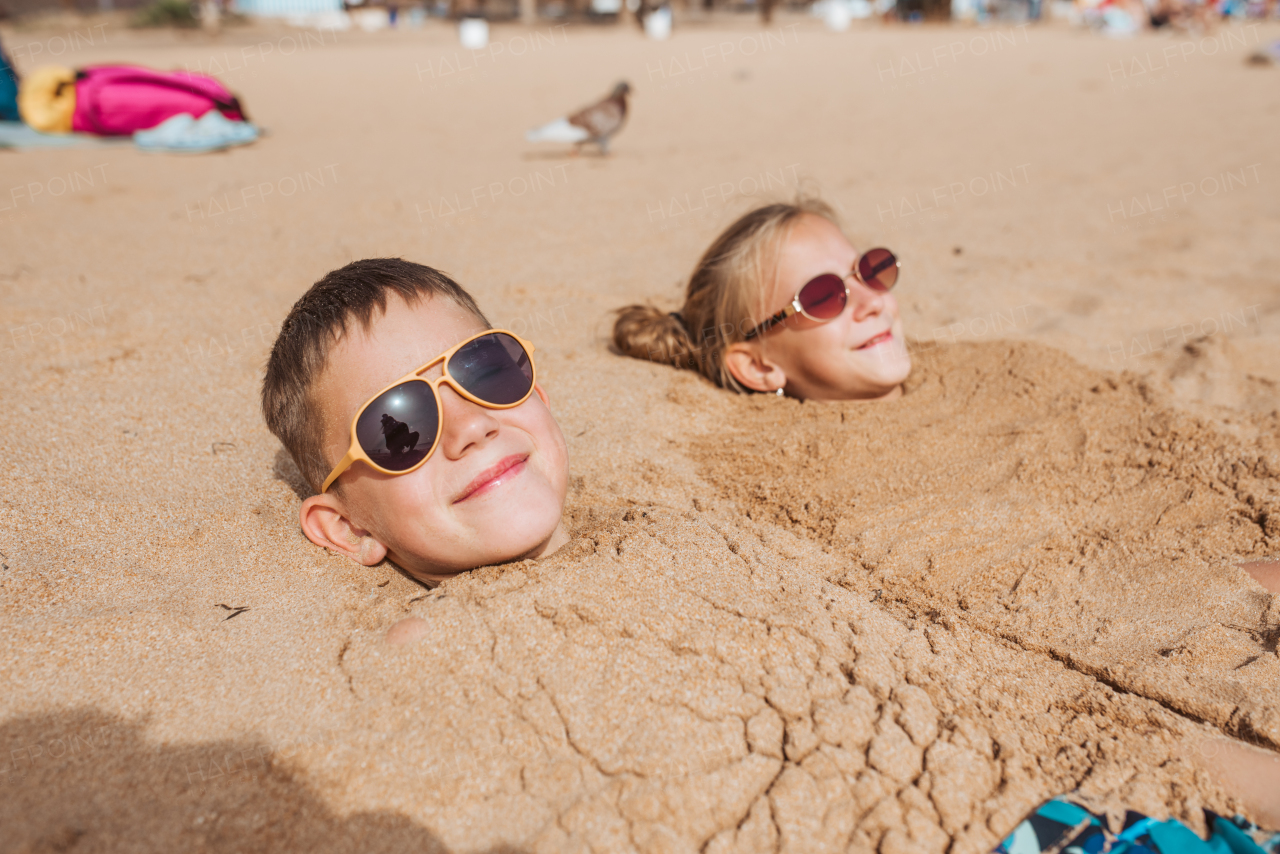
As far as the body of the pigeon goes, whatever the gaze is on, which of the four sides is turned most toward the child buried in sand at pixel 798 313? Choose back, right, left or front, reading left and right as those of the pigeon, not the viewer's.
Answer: right

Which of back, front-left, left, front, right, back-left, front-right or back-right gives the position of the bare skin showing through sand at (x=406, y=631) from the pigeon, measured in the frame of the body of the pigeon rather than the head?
right

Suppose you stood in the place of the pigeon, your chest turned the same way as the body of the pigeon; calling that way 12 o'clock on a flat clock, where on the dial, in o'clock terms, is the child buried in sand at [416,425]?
The child buried in sand is roughly at 3 o'clock from the pigeon.

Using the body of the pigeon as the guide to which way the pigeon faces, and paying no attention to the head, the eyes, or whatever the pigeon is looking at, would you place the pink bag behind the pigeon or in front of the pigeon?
behind

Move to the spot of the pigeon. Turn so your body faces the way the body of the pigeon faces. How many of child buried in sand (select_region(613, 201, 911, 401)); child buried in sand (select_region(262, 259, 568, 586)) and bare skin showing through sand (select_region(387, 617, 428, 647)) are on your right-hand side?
3

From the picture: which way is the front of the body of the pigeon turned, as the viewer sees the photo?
to the viewer's right
